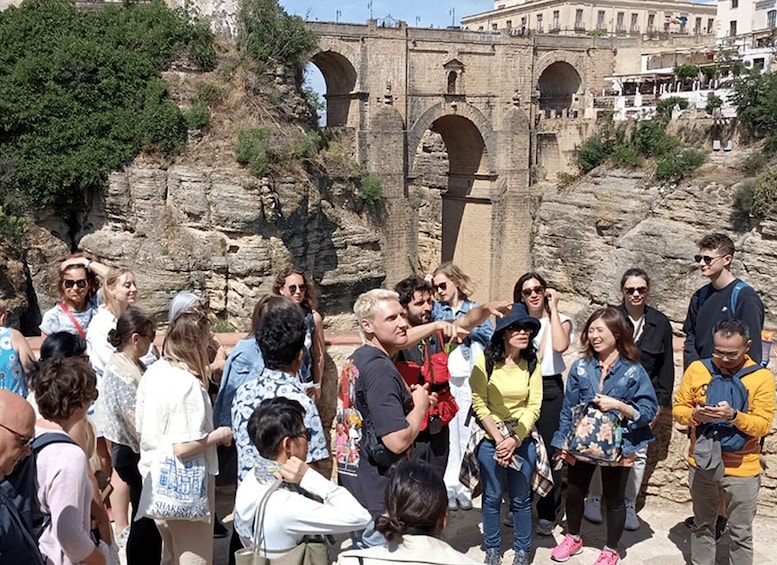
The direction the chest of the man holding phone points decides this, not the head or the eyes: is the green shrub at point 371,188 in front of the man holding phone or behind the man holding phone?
behind

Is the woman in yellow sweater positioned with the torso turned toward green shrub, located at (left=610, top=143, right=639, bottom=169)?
no

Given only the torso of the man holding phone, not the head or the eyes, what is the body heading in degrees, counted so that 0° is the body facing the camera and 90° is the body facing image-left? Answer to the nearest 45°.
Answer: approximately 0°

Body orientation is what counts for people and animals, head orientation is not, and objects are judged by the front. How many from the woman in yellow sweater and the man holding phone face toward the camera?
2

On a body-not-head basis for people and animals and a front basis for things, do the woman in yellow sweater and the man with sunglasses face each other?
no

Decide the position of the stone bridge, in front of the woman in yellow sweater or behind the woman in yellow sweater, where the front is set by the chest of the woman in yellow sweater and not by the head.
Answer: behind

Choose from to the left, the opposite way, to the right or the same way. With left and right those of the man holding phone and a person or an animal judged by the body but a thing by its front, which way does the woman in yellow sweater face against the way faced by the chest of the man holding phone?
the same way

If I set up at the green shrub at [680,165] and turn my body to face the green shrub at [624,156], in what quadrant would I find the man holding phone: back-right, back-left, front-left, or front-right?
back-left

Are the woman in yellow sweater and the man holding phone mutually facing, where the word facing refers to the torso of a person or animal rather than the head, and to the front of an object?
no

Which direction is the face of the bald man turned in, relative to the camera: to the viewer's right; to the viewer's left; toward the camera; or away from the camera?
to the viewer's right

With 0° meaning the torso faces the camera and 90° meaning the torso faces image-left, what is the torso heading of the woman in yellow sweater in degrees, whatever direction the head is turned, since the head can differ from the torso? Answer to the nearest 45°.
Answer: approximately 0°

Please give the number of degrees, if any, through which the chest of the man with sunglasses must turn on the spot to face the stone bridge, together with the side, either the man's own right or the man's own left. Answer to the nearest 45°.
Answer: approximately 135° to the man's own right

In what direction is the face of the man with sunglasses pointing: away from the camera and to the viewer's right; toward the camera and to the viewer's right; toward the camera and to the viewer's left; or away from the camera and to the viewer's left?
toward the camera and to the viewer's left

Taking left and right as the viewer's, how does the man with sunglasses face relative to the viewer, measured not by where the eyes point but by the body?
facing the viewer and to the left of the viewer

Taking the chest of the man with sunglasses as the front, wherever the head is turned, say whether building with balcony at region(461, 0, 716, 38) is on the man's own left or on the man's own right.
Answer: on the man's own right

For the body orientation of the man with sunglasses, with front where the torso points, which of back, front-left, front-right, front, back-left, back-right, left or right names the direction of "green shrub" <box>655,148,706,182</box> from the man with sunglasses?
back-right

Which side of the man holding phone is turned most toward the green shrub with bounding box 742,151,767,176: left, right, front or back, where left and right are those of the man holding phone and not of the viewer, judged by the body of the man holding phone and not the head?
back

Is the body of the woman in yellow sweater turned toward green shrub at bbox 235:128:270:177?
no
